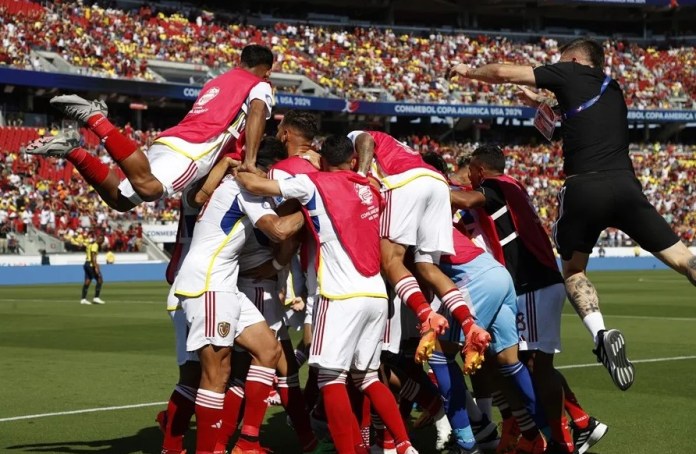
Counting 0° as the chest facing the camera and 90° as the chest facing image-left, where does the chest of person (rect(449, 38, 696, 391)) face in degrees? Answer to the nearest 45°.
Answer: approximately 135°

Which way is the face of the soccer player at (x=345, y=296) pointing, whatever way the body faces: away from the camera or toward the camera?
away from the camera

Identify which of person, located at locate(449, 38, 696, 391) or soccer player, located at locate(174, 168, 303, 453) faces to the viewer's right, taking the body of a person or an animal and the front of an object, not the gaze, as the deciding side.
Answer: soccer player, located at locate(174, 168, 303, 453)

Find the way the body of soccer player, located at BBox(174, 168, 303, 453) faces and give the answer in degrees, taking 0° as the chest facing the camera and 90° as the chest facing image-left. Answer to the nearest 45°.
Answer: approximately 270°

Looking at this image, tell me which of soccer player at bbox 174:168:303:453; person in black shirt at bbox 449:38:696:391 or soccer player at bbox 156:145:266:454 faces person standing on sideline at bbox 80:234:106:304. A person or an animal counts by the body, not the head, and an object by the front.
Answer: person in black shirt at bbox 449:38:696:391

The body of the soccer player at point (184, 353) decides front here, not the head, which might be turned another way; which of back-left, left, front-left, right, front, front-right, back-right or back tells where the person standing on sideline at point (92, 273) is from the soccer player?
left

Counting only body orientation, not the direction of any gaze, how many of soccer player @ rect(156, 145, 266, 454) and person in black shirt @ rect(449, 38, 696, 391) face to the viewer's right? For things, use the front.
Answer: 1

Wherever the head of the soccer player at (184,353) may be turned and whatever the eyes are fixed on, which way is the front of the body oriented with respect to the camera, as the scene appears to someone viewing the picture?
to the viewer's right

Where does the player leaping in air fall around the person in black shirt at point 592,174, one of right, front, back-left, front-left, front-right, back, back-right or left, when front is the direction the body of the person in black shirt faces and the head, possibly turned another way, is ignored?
front-left

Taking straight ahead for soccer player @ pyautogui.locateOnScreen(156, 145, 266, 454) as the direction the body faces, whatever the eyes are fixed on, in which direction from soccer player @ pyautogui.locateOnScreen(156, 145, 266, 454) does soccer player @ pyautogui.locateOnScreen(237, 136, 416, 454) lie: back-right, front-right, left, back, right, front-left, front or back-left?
front-right

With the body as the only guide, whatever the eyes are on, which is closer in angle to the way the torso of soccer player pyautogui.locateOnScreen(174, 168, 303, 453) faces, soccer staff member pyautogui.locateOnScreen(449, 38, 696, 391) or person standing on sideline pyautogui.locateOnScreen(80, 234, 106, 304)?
the soccer staff member

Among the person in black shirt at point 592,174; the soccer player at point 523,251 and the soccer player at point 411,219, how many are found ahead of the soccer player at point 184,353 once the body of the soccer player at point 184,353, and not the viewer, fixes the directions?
3
